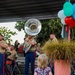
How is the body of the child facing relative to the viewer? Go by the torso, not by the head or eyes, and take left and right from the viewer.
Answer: facing away from the viewer

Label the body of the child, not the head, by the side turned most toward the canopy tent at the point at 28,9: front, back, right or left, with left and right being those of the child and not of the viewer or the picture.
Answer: front

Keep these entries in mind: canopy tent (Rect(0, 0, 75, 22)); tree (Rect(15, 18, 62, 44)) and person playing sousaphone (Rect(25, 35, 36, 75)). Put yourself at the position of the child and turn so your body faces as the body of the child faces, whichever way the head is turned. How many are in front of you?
3

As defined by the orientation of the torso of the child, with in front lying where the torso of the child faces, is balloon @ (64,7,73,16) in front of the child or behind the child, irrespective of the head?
in front

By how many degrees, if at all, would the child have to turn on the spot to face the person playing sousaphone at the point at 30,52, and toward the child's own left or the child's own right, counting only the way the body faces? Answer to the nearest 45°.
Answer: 0° — they already face them

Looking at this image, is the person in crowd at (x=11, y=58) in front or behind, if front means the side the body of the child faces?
in front

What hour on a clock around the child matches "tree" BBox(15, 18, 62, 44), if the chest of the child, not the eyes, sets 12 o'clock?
The tree is roughly at 12 o'clock from the child.

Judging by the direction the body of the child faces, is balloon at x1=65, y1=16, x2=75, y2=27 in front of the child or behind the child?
in front
